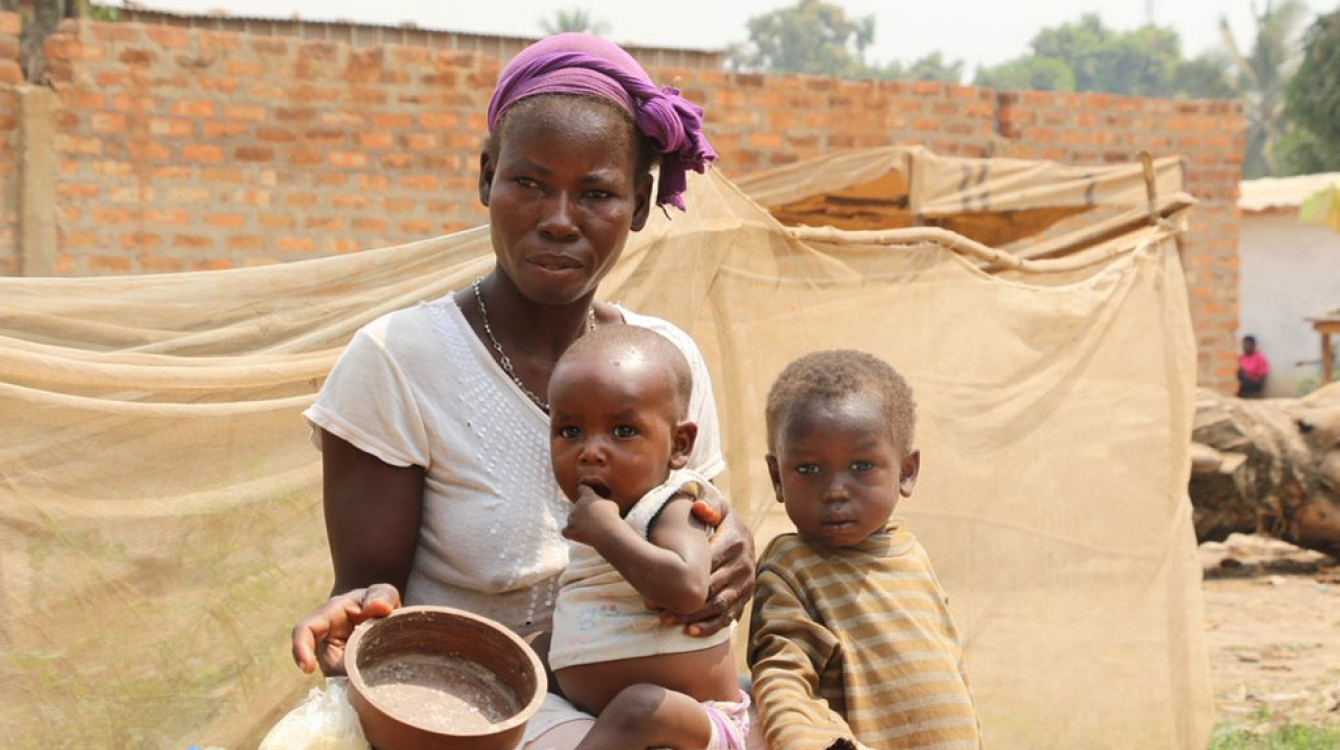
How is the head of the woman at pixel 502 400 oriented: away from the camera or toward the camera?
toward the camera

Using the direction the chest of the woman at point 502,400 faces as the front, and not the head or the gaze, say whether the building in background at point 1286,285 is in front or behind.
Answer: behind

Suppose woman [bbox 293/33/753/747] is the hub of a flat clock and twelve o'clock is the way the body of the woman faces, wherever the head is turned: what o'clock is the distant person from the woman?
The distant person is roughly at 7 o'clock from the woman.

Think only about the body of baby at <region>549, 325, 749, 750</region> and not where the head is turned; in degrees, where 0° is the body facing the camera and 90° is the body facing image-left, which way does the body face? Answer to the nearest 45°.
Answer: approximately 45°

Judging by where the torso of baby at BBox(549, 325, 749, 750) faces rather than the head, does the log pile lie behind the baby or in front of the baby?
behind

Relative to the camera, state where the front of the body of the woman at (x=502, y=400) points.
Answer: toward the camera

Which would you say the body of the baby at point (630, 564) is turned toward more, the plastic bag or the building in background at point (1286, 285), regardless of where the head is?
the plastic bag

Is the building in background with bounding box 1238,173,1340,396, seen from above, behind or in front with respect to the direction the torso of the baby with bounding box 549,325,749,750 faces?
behind

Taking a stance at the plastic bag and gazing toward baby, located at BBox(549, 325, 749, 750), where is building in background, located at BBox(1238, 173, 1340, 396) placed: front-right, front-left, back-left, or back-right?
front-left
